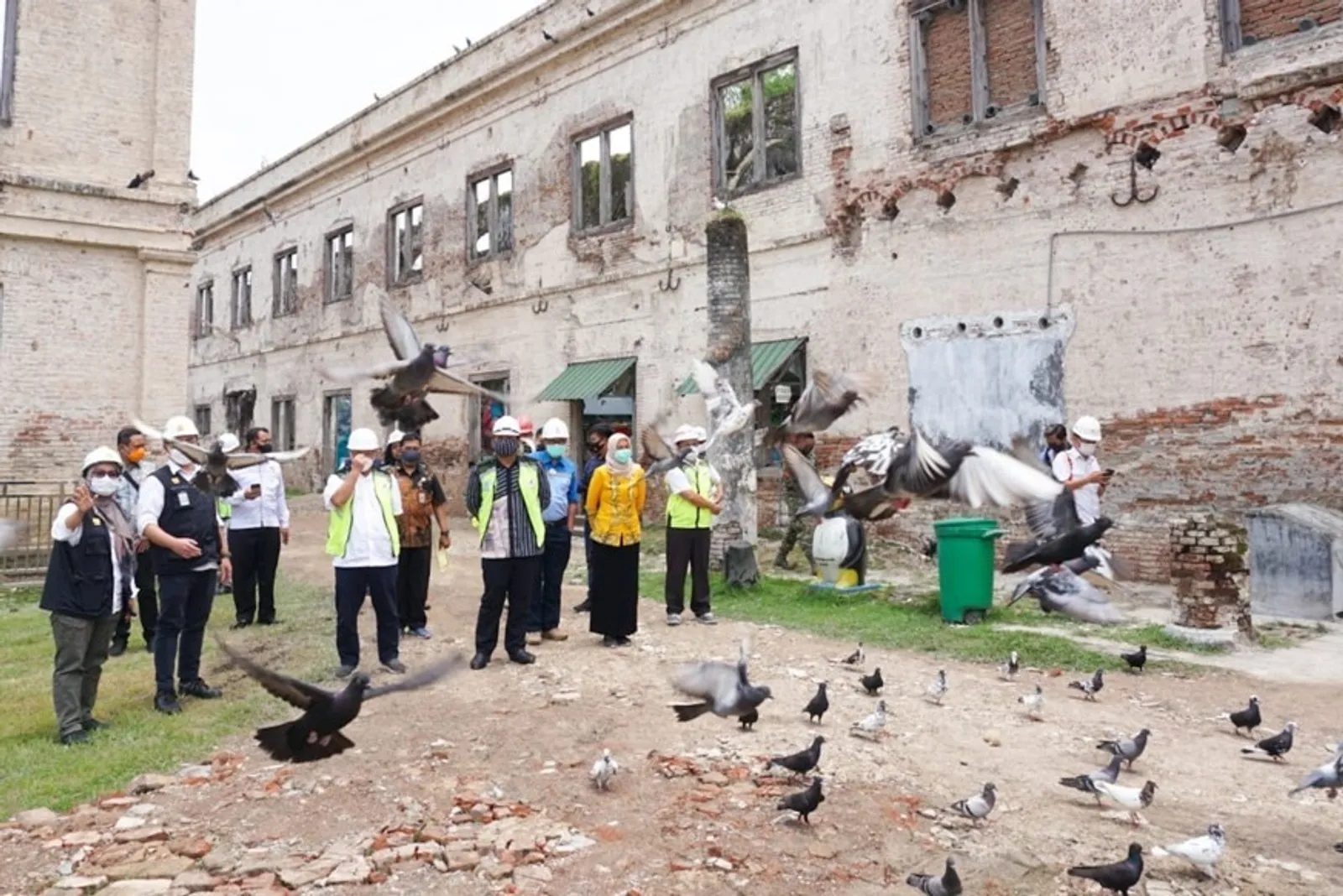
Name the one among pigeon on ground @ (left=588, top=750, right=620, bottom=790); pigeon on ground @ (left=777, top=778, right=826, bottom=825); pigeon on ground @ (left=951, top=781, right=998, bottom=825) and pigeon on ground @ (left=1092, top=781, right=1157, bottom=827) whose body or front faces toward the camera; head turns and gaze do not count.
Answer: pigeon on ground @ (left=588, top=750, right=620, bottom=790)

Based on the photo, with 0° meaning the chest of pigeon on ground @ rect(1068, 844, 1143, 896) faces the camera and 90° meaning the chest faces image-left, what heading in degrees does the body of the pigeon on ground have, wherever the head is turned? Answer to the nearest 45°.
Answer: approximately 270°

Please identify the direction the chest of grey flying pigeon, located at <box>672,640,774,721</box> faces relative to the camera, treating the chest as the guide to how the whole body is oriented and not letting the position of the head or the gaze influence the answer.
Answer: to the viewer's right

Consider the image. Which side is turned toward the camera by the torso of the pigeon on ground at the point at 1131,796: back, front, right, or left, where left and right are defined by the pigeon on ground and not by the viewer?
right

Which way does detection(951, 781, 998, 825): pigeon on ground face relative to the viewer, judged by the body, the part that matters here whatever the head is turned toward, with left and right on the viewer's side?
facing to the right of the viewer

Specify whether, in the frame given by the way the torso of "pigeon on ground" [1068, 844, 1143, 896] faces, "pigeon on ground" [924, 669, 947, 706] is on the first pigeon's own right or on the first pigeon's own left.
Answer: on the first pigeon's own left
